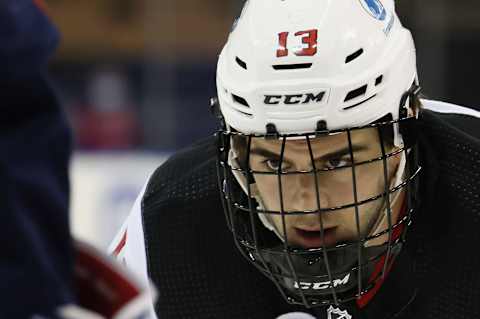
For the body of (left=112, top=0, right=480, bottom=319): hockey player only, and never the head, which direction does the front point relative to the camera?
toward the camera

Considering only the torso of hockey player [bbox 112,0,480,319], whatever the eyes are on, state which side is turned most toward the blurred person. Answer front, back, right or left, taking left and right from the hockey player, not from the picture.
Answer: front
